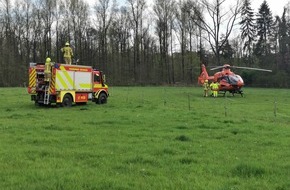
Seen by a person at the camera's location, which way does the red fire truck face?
facing away from the viewer and to the right of the viewer
